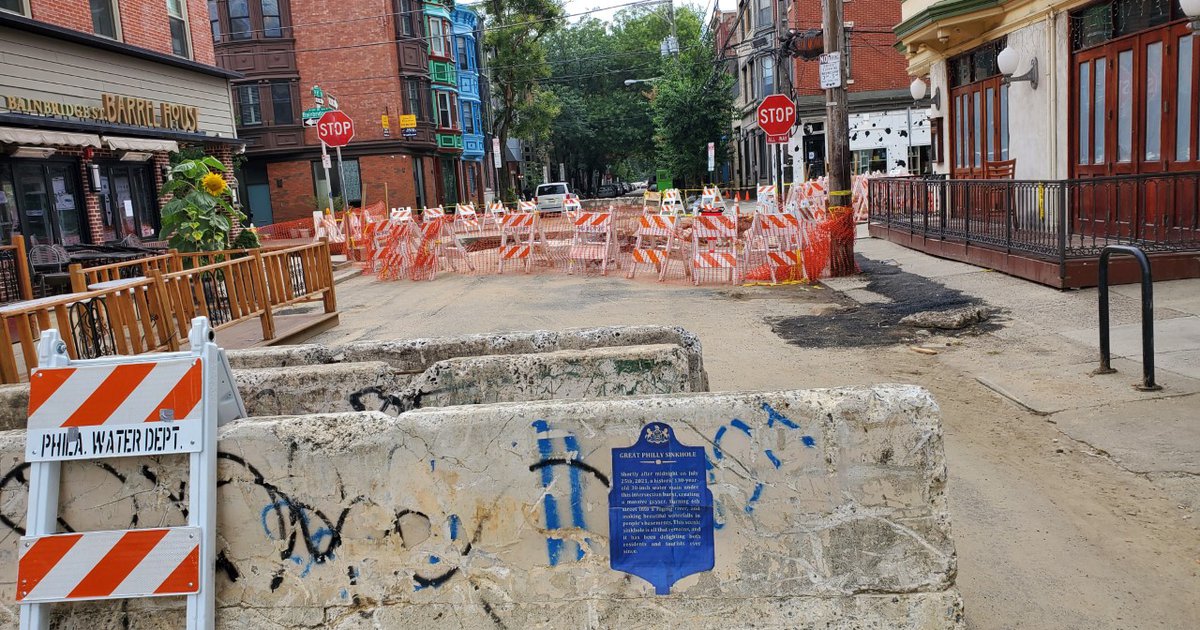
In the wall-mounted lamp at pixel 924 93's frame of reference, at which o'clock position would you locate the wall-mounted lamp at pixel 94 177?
the wall-mounted lamp at pixel 94 177 is roughly at 11 o'clock from the wall-mounted lamp at pixel 924 93.

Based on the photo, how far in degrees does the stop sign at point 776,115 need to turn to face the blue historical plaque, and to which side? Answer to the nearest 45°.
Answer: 0° — it already faces it

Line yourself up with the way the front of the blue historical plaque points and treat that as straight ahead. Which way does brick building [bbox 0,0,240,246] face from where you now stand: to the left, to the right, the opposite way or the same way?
to the left

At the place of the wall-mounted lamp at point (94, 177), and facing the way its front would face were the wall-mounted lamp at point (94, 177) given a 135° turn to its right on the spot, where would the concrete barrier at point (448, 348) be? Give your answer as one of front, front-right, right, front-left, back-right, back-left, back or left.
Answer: left

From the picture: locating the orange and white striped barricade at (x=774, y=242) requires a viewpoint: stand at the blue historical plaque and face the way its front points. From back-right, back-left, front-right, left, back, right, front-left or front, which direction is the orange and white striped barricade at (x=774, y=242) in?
back

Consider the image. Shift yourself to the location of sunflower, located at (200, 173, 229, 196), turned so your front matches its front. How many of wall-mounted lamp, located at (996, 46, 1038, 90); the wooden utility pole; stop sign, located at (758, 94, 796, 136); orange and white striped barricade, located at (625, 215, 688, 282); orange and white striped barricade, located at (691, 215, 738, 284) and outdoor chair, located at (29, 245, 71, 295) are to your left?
5

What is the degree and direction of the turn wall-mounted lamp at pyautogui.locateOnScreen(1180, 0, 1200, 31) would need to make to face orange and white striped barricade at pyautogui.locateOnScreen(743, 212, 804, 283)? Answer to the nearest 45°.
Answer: approximately 45° to its right

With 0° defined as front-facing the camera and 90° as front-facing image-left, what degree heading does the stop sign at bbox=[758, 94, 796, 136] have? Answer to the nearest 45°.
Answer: approximately 0°

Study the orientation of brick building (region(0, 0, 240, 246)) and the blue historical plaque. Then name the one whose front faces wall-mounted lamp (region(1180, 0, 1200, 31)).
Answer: the brick building

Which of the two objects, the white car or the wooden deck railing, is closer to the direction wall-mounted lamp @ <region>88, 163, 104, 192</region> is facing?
the wooden deck railing

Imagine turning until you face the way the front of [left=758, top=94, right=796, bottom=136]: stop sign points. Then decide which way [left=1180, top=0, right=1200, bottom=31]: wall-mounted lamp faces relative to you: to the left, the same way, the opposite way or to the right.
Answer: to the right

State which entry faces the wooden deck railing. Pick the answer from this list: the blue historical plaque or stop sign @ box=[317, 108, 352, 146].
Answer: the stop sign

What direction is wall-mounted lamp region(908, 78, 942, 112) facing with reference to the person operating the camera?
facing to the left of the viewer

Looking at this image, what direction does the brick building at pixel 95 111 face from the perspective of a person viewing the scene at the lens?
facing the viewer and to the right of the viewer
